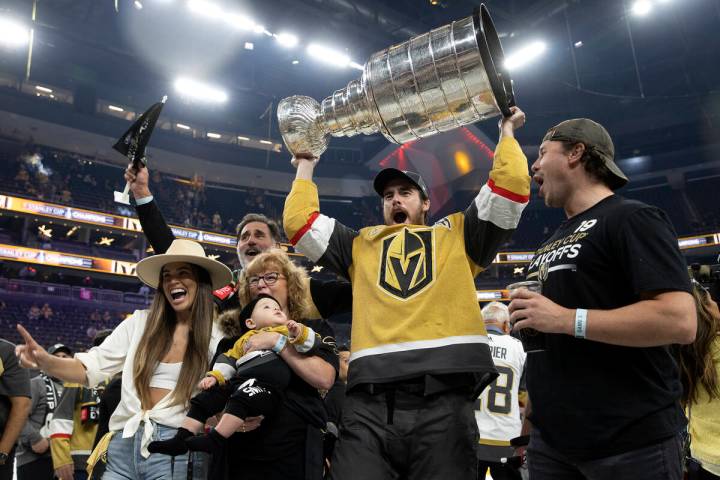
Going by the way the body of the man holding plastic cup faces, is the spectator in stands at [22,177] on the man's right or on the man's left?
on the man's right

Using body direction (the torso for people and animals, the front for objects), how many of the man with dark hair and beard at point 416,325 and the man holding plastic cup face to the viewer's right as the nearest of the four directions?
0

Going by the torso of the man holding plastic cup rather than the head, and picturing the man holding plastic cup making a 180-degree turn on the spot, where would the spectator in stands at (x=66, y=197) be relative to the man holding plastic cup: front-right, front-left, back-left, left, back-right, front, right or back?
left

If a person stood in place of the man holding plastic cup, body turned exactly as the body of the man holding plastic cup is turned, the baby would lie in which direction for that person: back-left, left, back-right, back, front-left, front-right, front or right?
front-right

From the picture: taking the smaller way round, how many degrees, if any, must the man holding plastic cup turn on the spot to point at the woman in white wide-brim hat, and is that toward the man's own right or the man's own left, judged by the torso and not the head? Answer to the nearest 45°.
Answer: approximately 45° to the man's own right

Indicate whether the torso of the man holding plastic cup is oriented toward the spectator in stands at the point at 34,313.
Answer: no

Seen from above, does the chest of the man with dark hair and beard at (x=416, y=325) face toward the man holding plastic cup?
no

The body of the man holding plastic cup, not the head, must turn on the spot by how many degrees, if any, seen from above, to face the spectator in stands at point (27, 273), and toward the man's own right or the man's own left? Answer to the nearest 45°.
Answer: approximately 90° to the man's own right

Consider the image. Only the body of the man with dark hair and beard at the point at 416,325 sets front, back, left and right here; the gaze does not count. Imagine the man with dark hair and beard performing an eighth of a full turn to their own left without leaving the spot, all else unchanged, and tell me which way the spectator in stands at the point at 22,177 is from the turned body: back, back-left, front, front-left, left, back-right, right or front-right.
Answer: back

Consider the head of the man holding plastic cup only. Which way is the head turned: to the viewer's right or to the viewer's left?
to the viewer's left

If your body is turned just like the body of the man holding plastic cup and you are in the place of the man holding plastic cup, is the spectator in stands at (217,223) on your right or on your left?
on your right

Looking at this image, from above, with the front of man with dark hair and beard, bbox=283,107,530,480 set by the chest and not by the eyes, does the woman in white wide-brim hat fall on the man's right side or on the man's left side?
on the man's right side

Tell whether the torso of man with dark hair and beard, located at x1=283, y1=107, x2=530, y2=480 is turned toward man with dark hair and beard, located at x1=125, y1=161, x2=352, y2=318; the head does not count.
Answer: no

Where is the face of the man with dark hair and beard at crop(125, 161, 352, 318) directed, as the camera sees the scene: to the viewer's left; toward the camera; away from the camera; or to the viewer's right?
toward the camera

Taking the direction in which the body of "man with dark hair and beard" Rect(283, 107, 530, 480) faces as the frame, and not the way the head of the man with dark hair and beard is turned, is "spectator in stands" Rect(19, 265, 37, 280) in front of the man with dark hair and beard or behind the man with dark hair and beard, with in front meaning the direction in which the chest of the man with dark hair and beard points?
behind

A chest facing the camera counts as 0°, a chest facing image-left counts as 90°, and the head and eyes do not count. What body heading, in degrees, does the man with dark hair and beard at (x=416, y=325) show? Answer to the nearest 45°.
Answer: approximately 0°
